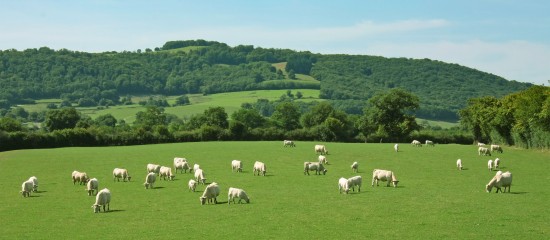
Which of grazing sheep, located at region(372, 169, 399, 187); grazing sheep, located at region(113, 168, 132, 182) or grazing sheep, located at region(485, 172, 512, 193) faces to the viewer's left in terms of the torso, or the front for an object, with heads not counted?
grazing sheep, located at region(485, 172, 512, 193)

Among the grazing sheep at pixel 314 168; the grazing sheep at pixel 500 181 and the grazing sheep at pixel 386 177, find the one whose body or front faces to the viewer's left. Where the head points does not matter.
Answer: the grazing sheep at pixel 500 181

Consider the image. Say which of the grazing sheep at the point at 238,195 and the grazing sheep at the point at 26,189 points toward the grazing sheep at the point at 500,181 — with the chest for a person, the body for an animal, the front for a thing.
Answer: the grazing sheep at the point at 238,195

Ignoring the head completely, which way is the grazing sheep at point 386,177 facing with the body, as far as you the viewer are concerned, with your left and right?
facing to the right of the viewer

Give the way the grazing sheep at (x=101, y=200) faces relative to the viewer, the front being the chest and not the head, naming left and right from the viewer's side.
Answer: facing the viewer and to the left of the viewer

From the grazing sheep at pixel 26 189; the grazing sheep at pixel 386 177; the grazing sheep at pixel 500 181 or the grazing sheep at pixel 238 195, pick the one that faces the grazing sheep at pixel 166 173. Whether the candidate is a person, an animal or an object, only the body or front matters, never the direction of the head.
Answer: the grazing sheep at pixel 500 181

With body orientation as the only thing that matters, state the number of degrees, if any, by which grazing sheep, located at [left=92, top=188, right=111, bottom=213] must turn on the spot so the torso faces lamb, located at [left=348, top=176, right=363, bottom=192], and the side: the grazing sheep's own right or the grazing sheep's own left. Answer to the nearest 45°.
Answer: approximately 135° to the grazing sheep's own left

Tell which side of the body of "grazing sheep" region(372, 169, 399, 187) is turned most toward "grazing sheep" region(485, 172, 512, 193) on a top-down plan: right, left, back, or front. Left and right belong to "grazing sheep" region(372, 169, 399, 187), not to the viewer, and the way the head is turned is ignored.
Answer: front

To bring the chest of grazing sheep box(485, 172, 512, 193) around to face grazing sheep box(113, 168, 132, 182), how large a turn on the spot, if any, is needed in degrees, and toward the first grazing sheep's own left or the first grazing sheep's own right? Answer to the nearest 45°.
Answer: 0° — it already faces it

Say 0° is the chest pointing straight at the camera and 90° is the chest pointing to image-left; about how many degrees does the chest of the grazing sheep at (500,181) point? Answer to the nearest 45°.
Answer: approximately 90°

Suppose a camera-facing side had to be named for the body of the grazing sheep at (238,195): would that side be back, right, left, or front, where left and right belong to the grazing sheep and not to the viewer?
right
